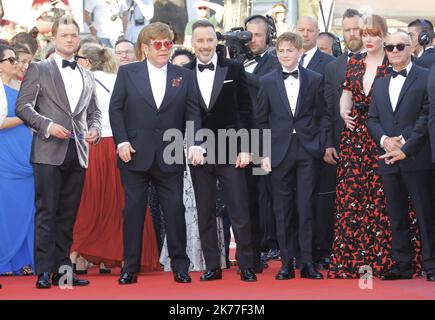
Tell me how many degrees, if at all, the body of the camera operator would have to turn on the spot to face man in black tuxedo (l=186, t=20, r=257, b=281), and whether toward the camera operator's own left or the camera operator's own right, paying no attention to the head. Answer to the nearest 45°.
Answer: approximately 45° to the camera operator's own left

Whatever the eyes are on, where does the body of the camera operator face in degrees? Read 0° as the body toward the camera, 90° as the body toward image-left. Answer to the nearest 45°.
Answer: approximately 45°

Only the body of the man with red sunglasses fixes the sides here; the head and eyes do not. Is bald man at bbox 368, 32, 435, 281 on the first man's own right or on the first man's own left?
on the first man's own left

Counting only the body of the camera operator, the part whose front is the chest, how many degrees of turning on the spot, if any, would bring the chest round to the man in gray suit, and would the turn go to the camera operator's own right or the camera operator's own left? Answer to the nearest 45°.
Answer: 0° — they already face them

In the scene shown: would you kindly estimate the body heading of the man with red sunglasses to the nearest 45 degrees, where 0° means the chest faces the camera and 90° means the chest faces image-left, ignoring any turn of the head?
approximately 0°

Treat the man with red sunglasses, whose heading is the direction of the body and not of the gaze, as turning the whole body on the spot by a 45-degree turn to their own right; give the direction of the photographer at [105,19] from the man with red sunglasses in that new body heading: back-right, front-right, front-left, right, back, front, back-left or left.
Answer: back-right
